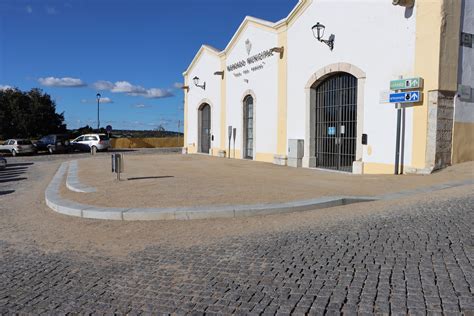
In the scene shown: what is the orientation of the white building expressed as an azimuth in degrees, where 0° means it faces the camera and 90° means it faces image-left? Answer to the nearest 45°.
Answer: approximately 45°

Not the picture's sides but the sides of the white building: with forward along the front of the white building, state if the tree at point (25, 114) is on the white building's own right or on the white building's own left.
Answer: on the white building's own right

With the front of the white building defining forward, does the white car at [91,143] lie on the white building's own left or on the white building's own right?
on the white building's own right

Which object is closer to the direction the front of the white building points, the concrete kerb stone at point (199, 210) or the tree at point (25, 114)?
the concrete kerb stone

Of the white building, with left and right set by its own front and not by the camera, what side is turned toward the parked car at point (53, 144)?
right
